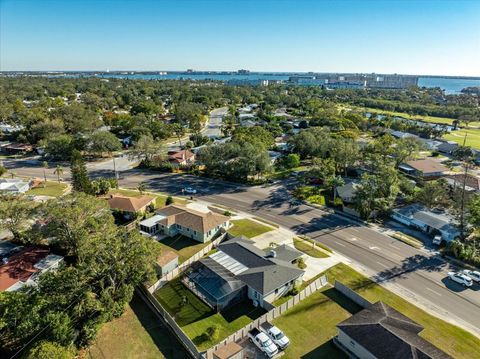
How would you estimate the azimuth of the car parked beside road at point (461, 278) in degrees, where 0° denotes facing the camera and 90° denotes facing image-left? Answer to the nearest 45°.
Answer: approximately 135°

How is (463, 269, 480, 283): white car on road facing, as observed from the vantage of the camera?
facing away from the viewer and to the left of the viewer

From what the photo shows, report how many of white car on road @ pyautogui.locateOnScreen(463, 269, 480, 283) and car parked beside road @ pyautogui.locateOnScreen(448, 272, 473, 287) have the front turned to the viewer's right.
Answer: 0

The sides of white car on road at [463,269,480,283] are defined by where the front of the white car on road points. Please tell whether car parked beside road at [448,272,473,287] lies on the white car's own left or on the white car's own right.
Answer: on the white car's own left

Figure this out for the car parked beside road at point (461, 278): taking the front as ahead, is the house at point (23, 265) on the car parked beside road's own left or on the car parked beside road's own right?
on the car parked beside road's own left
